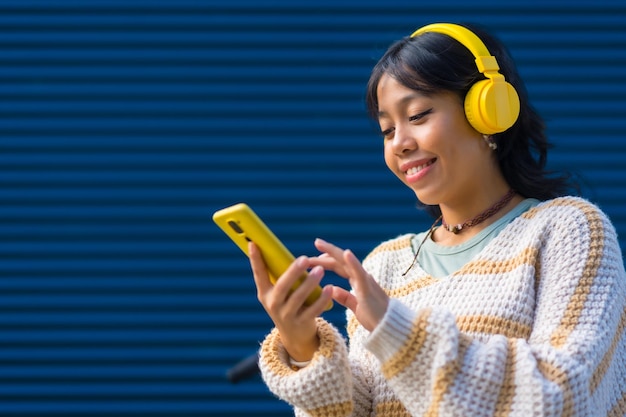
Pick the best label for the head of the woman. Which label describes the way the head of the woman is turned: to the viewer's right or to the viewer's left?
to the viewer's left

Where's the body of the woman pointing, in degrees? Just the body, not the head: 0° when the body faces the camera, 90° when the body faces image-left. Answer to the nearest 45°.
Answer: approximately 45°
